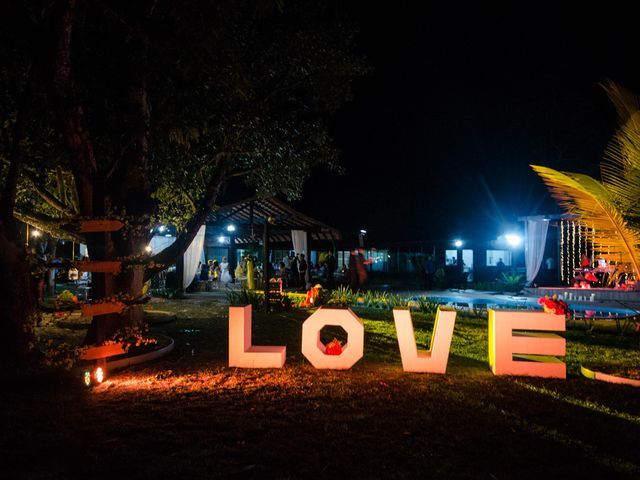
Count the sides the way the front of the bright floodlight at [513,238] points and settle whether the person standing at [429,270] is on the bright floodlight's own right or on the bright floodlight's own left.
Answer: on the bright floodlight's own right

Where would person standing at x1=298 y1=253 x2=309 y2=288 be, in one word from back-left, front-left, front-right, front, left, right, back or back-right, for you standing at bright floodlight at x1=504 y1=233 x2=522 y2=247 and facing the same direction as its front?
front-right

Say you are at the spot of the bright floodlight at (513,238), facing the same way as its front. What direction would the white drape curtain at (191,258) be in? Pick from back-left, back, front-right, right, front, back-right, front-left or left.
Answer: front-right

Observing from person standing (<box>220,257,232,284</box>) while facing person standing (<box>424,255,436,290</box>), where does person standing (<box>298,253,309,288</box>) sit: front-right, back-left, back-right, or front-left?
front-right

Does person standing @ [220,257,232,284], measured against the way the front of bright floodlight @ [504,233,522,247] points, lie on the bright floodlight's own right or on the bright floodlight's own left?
on the bright floodlight's own right

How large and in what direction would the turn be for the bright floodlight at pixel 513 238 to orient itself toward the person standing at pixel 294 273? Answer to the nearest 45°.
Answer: approximately 45° to its right

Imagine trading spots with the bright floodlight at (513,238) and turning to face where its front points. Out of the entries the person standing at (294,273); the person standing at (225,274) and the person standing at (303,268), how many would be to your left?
0

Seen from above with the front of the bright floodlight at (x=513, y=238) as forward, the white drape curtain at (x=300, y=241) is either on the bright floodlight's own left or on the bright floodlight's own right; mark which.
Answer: on the bright floodlight's own right

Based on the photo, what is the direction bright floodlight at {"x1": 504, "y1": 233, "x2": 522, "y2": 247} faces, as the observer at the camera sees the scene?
facing the viewer

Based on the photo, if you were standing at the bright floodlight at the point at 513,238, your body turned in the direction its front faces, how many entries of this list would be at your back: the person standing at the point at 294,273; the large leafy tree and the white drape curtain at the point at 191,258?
0
